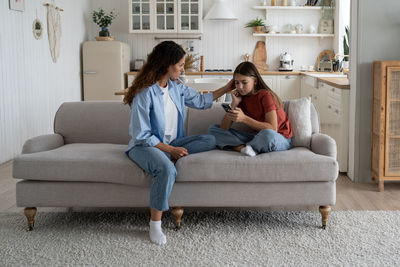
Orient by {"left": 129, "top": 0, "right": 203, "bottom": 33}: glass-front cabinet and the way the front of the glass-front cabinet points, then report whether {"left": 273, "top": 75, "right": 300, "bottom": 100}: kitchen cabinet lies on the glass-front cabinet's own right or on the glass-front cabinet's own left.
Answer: on the glass-front cabinet's own left

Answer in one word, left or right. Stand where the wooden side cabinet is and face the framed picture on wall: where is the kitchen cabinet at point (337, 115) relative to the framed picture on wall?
right

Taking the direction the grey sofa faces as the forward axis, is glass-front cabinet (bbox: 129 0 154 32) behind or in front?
behind

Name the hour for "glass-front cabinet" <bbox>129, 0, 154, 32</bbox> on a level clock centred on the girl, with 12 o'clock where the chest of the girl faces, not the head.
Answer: The glass-front cabinet is roughly at 4 o'clock from the girl.

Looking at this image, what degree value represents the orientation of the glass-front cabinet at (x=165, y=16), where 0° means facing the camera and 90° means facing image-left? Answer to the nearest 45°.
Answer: approximately 0°

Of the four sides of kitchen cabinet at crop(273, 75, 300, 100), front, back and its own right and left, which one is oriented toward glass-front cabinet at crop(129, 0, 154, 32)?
right
